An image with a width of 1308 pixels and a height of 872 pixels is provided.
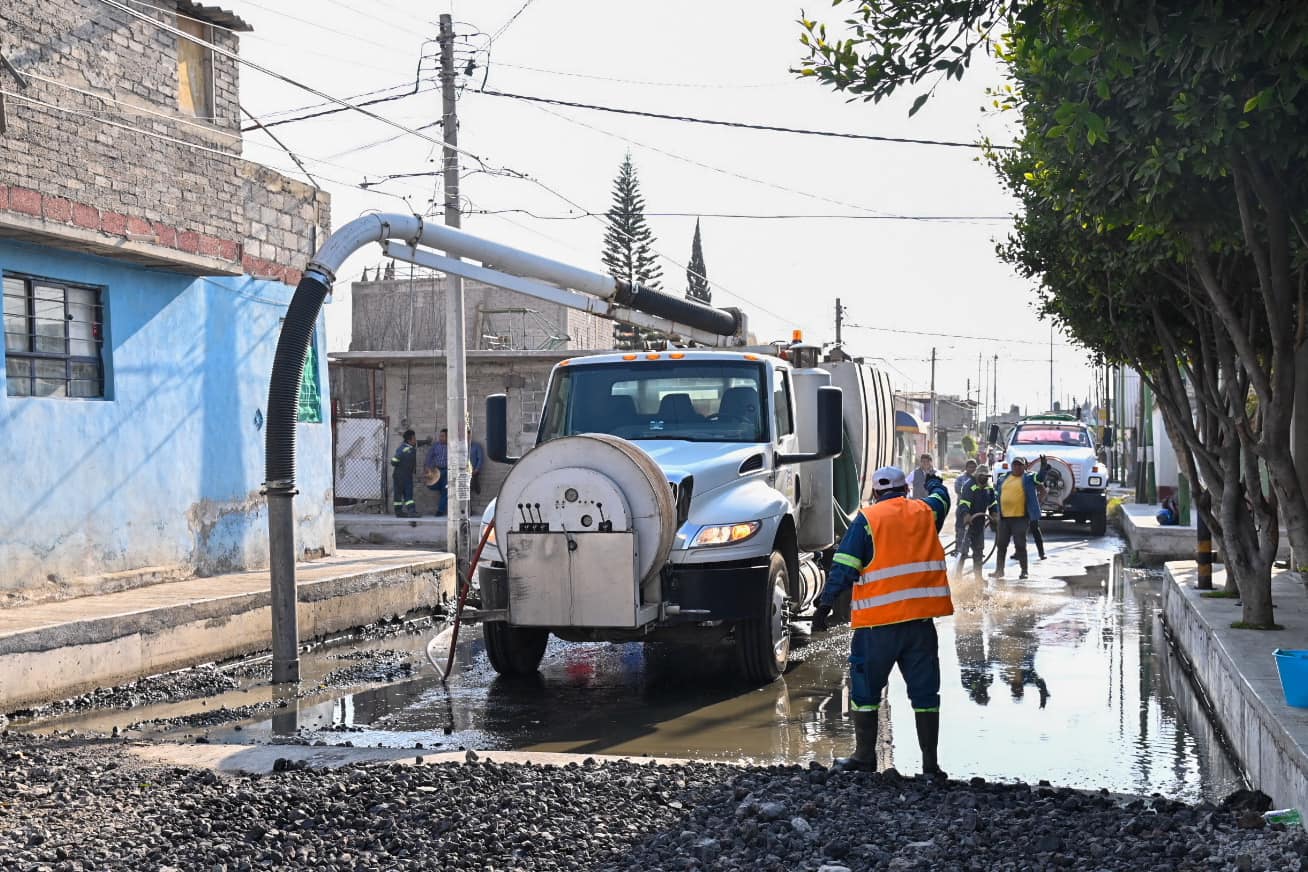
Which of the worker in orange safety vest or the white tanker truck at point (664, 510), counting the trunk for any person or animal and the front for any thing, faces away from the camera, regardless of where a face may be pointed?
the worker in orange safety vest

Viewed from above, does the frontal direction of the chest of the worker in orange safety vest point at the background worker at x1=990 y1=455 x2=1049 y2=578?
yes

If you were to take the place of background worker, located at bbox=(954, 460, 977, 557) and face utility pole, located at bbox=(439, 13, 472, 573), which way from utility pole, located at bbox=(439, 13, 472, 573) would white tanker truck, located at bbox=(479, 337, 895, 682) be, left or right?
left

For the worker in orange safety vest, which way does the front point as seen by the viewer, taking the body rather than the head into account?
away from the camera

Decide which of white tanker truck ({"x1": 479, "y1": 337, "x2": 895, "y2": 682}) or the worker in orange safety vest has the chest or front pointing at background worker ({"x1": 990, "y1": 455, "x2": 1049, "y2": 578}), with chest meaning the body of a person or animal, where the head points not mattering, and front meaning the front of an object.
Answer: the worker in orange safety vest

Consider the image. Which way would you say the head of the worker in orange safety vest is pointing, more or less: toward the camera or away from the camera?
away from the camera

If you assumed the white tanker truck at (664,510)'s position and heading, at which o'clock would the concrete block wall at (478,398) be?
The concrete block wall is roughly at 4 o'clock from the white tanker truck.

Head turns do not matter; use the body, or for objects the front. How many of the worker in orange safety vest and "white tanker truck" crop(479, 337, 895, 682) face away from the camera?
1

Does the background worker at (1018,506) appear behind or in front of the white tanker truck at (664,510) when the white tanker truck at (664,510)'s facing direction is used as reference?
behind

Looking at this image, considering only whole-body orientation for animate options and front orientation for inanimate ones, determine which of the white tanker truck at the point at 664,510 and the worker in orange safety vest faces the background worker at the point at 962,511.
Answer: the worker in orange safety vest

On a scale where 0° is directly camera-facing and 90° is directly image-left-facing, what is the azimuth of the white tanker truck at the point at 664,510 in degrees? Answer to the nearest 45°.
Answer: approximately 45°

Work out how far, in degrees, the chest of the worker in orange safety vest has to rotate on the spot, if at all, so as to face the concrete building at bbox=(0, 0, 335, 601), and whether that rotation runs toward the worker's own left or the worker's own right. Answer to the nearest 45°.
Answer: approximately 45° to the worker's own left
